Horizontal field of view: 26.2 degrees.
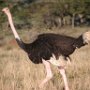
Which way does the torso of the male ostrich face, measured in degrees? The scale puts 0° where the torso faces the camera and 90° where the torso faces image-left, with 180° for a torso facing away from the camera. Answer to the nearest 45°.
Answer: approximately 90°
